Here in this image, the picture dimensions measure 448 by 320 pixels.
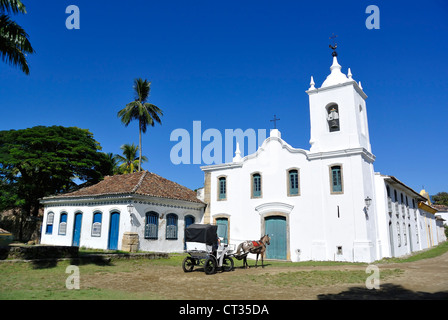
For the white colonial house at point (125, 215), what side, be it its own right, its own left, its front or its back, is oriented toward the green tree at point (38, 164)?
right

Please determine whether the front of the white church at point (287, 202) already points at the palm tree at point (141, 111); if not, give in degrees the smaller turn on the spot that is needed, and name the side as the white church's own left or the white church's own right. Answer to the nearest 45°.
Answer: approximately 90° to the white church's own right

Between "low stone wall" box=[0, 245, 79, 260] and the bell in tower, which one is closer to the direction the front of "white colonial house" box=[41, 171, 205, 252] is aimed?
the low stone wall

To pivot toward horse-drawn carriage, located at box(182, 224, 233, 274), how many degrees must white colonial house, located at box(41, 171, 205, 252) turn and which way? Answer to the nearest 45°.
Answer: approximately 45° to its left

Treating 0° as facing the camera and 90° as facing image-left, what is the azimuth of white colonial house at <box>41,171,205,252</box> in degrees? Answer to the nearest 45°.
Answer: approximately 45°

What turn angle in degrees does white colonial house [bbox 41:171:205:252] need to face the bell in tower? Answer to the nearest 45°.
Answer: approximately 90° to its left

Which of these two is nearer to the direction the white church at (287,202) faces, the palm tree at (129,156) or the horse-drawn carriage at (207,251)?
the horse-drawn carriage

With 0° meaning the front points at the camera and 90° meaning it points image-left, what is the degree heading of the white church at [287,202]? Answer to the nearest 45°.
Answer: approximately 45°
